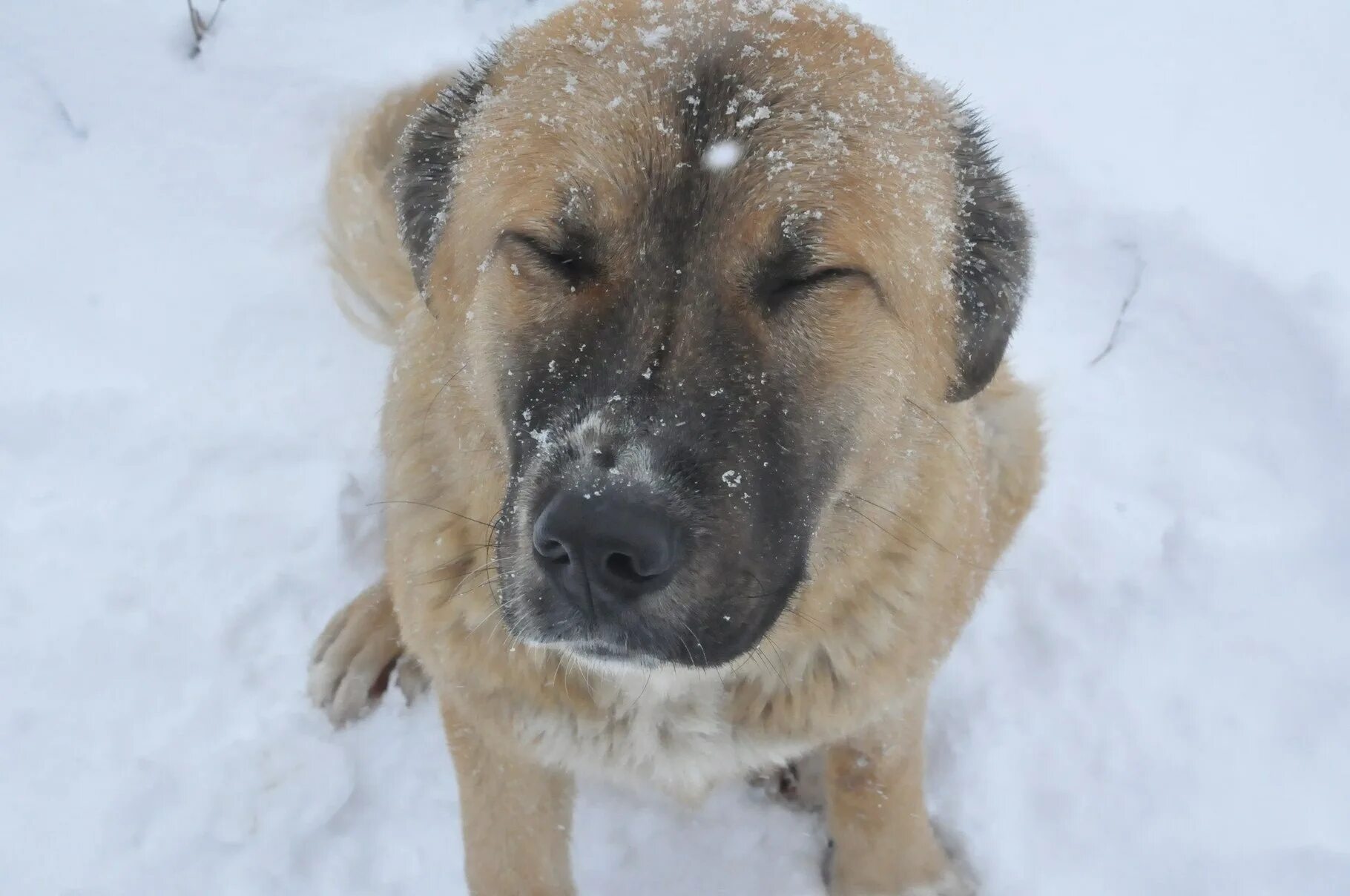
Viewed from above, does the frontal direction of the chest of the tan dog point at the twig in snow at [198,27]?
no

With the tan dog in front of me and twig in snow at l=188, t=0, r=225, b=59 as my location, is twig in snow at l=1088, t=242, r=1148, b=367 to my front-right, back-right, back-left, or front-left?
front-left

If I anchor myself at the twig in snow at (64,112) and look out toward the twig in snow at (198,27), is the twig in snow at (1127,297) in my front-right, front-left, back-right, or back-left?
front-right

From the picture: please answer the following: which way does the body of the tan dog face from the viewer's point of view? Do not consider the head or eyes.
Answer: toward the camera

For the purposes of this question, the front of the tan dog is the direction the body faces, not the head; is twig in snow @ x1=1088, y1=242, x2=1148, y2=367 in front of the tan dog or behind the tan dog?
behind
